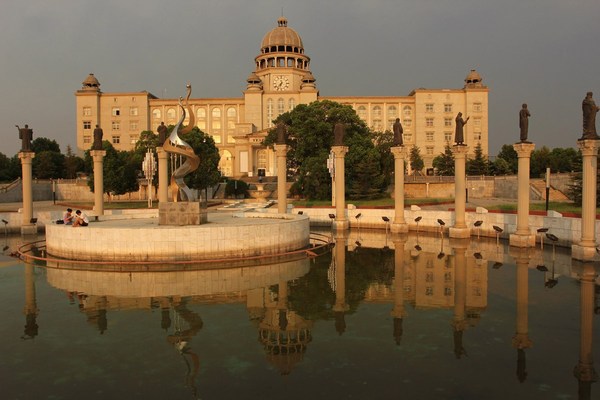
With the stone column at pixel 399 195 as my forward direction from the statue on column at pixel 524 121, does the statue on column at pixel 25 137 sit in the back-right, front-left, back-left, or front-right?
front-left

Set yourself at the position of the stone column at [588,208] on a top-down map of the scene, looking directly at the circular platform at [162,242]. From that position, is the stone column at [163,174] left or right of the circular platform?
right

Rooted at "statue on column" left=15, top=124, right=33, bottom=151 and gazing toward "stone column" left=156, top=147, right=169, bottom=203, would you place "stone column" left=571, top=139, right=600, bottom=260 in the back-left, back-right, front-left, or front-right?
front-right

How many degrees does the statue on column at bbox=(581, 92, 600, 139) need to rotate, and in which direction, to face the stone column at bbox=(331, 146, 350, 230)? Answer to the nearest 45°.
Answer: approximately 180°
